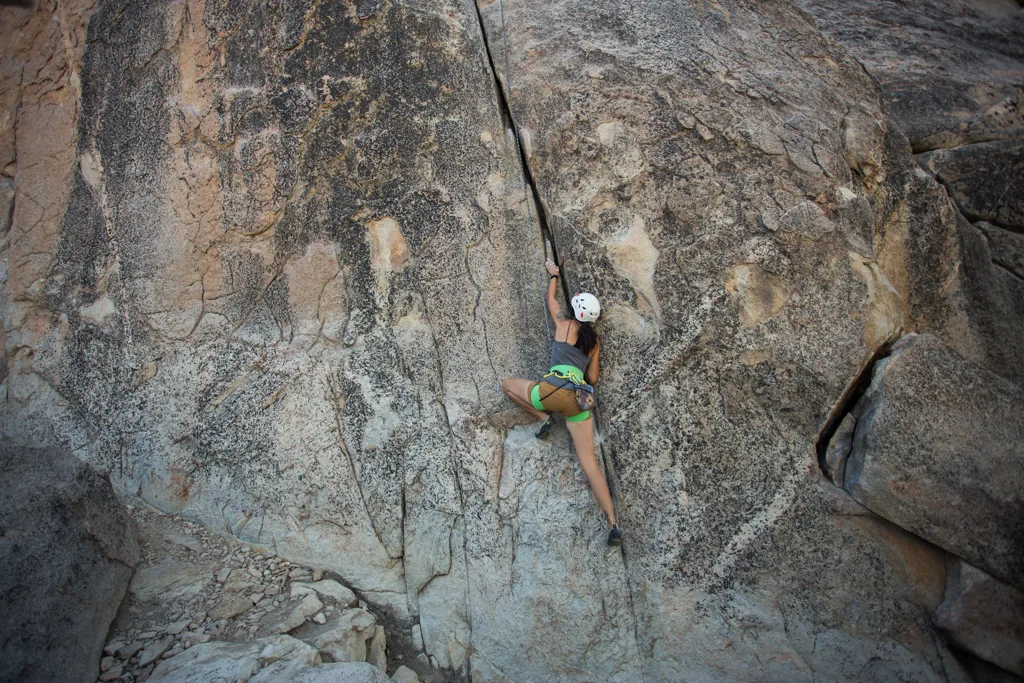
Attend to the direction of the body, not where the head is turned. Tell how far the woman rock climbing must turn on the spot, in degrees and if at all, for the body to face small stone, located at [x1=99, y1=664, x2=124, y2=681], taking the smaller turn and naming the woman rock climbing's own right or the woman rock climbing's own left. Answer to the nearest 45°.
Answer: approximately 135° to the woman rock climbing's own left

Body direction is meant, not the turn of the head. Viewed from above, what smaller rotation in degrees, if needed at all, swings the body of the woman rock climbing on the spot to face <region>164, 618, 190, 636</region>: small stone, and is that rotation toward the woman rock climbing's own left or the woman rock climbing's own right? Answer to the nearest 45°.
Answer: approximately 135° to the woman rock climbing's own left

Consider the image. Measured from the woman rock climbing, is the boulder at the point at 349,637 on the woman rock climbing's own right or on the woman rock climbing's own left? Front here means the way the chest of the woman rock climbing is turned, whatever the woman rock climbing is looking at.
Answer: on the woman rock climbing's own left

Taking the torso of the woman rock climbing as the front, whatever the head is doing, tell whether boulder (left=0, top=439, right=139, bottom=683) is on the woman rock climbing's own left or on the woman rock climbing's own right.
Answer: on the woman rock climbing's own left

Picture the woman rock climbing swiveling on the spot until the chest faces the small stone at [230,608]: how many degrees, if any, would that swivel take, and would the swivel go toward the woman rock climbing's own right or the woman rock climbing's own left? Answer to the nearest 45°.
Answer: approximately 135° to the woman rock climbing's own left

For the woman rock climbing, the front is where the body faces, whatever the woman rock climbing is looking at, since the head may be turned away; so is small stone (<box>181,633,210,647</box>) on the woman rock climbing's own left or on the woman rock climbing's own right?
on the woman rock climbing's own left

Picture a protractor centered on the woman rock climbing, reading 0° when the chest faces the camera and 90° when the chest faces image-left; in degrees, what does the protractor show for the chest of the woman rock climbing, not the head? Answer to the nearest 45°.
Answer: approximately 180°

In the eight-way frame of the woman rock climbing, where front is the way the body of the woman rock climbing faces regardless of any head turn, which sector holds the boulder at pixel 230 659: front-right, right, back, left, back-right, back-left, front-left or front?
back-left

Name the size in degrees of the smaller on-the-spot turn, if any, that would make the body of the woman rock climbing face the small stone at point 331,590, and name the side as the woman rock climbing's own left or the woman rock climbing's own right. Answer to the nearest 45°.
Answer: approximately 135° to the woman rock climbing's own left

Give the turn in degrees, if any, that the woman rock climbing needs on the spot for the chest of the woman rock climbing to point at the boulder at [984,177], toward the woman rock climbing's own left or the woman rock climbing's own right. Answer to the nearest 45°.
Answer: approximately 45° to the woman rock climbing's own right

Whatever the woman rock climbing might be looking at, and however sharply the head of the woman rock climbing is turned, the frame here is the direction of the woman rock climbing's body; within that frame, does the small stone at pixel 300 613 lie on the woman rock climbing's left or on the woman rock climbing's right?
on the woman rock climbing's left

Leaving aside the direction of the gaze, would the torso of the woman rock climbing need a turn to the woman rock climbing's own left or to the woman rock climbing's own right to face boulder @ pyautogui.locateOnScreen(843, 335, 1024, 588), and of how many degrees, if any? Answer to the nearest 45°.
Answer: approximately 90° to the woman rock climbing's own right
